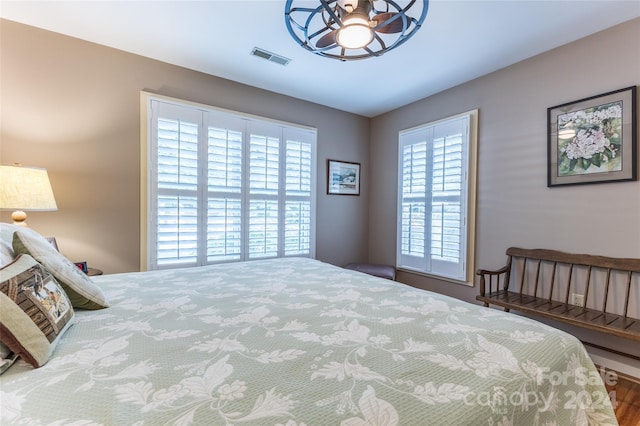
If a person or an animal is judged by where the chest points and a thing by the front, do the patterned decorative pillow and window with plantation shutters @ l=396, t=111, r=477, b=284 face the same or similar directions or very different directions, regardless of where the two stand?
very different directions

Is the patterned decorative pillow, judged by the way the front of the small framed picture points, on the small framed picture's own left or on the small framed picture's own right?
on the small framed picture's own right

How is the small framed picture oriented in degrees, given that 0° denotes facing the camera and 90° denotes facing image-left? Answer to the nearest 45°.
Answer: approximately 315°

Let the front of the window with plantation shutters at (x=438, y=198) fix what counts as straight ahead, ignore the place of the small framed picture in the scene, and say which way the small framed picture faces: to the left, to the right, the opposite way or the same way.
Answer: to the left

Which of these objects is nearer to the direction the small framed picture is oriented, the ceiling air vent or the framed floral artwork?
the framed floral artwork

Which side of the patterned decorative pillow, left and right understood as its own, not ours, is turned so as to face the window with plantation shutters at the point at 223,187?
left

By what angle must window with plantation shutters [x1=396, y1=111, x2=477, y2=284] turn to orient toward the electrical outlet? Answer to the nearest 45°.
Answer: approximately 90° to its left

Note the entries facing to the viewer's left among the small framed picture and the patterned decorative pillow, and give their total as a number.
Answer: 0

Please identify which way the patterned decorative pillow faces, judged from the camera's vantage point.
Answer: facing the viewer and to the right of the viewer

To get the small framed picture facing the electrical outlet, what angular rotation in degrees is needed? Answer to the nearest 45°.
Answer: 0° — it already faces it

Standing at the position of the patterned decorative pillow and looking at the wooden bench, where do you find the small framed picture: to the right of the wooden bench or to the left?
left

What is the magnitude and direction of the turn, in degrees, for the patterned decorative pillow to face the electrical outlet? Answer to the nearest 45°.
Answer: approximately 45° to its left

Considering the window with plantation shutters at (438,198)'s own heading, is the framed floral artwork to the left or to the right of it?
on its left

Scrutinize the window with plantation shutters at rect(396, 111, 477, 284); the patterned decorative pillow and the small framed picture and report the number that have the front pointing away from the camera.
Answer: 0

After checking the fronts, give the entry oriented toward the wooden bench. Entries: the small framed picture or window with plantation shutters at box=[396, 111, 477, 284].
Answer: the small framed picture
